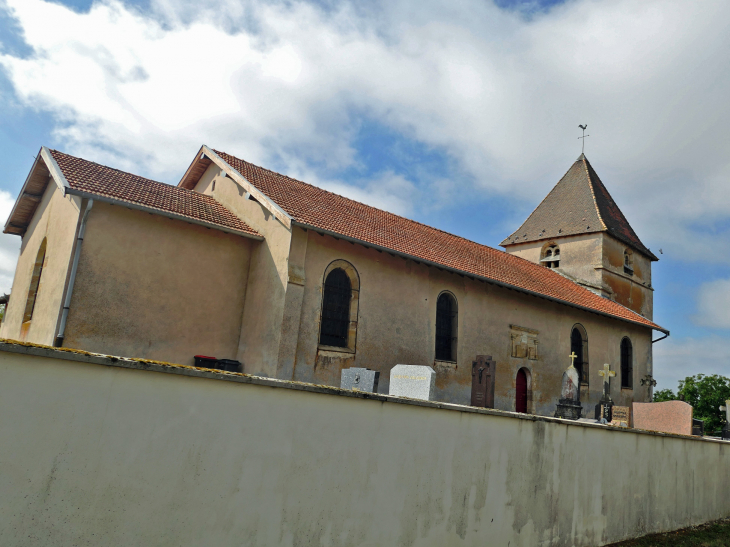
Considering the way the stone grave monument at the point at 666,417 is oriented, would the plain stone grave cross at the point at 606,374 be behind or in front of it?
in front

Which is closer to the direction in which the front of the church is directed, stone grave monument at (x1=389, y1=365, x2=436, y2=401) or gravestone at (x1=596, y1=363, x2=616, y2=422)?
the gravestone

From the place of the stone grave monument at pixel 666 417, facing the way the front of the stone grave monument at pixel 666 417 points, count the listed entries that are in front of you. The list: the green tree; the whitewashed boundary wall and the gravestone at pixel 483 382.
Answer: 1

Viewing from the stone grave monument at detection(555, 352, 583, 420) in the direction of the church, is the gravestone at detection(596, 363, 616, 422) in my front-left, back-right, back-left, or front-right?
back-right

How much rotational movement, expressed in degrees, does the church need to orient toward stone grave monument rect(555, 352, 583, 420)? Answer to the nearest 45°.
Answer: approximately 45° to its right
